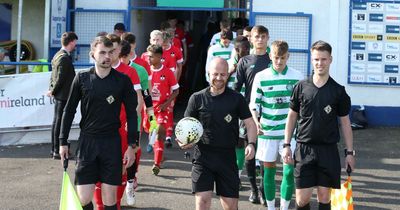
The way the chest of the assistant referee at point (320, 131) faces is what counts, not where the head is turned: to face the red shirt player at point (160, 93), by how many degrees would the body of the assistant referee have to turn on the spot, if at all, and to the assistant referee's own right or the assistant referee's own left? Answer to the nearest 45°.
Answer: approximately 135° to the assistant referee's own right

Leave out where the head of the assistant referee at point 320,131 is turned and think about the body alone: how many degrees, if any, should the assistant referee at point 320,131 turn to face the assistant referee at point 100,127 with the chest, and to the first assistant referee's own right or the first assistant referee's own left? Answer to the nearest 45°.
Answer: approximately 90° to the first assistant referee's own right

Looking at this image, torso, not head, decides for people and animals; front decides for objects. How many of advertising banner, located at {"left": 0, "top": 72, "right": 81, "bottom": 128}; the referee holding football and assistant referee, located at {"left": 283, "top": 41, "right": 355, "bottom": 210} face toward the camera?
3

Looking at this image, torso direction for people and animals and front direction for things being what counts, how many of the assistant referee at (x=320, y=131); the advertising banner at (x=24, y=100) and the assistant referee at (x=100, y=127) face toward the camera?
3

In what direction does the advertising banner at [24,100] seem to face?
toward the camera

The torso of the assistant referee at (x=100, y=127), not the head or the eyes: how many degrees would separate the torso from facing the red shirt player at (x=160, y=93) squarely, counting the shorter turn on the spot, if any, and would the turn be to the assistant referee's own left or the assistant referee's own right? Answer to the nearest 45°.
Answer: approximately 180°

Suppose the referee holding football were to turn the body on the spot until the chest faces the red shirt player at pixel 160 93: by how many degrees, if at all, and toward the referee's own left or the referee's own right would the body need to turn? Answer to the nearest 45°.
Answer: approximately 180°

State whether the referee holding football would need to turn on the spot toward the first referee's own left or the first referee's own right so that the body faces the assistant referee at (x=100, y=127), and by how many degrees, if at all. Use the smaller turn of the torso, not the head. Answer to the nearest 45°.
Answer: approximately 90° to the first referee's own right

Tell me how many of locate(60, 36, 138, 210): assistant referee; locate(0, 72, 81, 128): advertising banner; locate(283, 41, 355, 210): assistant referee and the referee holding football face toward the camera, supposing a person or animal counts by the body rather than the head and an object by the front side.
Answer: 4

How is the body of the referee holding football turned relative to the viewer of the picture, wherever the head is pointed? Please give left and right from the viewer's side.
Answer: facing the viewer

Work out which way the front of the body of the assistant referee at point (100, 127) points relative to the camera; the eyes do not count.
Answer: toward the camera

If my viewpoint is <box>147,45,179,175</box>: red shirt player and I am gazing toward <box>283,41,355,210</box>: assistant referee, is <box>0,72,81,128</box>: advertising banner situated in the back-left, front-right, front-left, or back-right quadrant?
back-right

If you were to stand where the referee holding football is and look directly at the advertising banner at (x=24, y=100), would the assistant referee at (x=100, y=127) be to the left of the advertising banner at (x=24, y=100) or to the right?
left

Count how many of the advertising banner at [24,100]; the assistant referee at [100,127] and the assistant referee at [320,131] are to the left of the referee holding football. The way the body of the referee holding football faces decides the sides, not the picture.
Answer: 1

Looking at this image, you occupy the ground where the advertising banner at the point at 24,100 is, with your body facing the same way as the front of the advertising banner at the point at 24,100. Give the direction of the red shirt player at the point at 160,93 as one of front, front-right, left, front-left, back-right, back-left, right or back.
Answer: front-left

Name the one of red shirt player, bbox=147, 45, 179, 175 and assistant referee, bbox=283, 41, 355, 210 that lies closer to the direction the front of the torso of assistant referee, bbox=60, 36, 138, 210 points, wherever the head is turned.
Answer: the assistant referee
